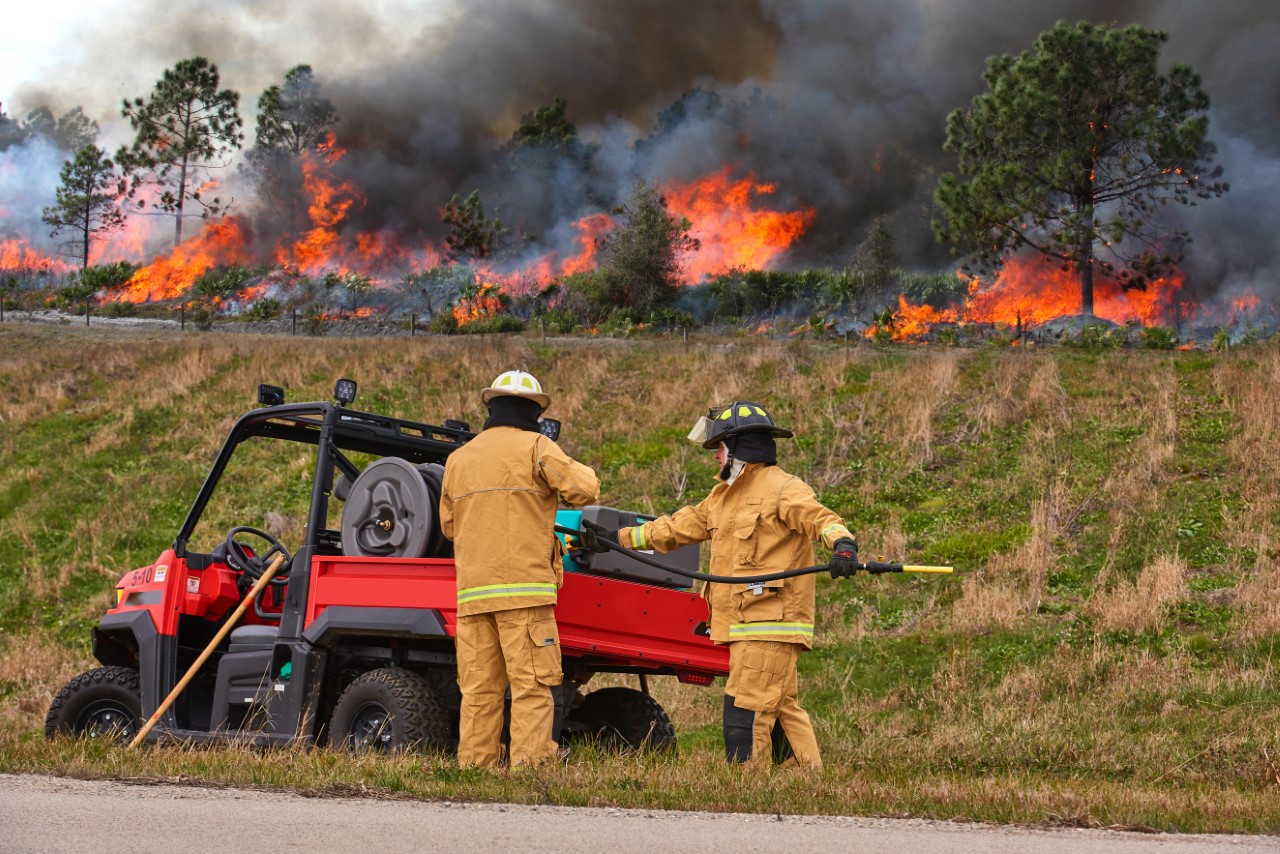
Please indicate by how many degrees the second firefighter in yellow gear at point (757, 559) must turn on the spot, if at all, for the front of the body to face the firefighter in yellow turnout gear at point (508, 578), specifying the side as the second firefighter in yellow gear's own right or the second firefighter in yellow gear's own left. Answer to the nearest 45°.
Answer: approximately 45° to the second firefighter in yellow gear's own right

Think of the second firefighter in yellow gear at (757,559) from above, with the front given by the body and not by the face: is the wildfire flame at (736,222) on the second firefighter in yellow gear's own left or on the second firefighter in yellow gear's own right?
on the second firefighter in yellow gear's own right

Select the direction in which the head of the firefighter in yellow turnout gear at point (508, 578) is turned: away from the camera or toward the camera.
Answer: away from the camera

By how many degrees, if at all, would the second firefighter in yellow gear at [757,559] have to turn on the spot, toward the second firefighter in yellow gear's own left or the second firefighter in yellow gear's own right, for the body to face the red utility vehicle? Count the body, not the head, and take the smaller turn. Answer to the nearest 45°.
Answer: approximately 45° to the second firefighter in yellow gear's own right

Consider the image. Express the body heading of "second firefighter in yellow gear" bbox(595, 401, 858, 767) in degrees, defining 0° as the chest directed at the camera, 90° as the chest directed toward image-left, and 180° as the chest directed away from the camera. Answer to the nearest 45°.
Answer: approximately 45°

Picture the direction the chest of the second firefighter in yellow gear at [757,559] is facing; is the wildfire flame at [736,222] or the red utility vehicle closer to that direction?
the red utility vehicle

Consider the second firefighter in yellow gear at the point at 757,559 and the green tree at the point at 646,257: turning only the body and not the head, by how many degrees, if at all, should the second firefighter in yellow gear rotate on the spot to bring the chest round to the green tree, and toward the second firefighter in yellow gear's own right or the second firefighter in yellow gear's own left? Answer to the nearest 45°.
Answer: approximately 135° to the second firefighter in yellow gear's own right

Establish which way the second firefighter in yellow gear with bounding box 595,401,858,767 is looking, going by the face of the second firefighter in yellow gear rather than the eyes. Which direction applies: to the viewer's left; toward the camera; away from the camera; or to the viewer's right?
to the viewer's left
